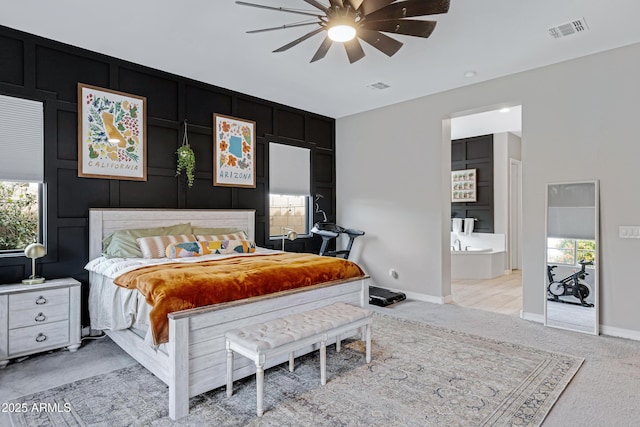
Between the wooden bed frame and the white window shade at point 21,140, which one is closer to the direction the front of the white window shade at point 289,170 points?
the wooden bed frame

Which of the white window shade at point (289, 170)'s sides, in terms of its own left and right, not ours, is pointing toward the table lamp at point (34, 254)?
right

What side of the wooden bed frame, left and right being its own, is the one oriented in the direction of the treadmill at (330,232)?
left

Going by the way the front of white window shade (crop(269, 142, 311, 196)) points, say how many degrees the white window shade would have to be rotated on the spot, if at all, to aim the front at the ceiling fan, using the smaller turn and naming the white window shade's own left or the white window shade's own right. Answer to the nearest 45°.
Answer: approximately 45° to the white window shade's own right

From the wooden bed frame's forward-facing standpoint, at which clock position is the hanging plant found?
The hanging plant is roughly at 7 o'clock from the wooden bed frame.

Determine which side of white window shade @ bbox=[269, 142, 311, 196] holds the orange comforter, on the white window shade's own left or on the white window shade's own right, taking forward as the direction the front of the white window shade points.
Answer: on the white window shade's own right

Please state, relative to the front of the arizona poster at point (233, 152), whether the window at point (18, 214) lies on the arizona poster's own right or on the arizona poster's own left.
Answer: on the arizona poster's own right

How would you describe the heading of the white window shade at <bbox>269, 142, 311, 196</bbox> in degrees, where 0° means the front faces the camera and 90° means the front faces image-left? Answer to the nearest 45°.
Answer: approximately 315°

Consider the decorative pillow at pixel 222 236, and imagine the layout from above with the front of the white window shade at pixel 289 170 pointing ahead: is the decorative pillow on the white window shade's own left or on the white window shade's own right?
on the white window shade's own right

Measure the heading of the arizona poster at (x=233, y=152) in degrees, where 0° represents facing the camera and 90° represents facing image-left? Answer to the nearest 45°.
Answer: approximately 315°
